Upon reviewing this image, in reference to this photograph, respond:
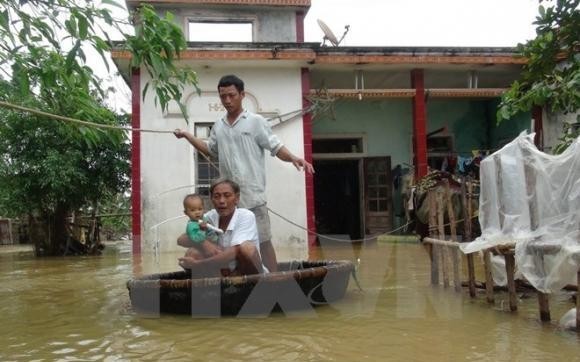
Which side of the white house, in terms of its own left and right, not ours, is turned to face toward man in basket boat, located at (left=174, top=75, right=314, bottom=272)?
front

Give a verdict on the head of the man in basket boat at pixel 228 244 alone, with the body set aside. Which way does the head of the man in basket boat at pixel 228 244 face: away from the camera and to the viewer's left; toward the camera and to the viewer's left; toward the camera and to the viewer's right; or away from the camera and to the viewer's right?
toward the camera and to the viewer's left

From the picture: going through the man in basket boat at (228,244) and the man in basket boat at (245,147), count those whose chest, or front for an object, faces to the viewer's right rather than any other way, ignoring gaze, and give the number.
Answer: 0

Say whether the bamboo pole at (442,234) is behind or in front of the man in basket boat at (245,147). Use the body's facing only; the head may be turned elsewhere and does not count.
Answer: behind

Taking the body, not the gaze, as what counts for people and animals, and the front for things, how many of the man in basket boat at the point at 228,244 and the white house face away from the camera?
0

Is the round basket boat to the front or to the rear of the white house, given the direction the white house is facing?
to the front

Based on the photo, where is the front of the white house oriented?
toward the camera

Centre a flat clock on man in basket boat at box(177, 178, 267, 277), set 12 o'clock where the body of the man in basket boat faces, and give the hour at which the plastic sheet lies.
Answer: The plastic sheet is roughly at 8 o'clock from the man in basket boat.

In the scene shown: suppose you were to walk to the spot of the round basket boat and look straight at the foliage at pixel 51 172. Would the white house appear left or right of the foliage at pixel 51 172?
right

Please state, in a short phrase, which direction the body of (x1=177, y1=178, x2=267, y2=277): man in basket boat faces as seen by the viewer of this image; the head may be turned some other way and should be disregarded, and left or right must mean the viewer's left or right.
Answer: facing the viewer and to the left of the viewer

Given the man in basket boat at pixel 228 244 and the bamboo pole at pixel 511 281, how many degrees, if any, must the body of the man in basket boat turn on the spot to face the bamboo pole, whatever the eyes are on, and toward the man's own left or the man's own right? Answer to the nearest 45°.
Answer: approximately 135° to the man's own left
